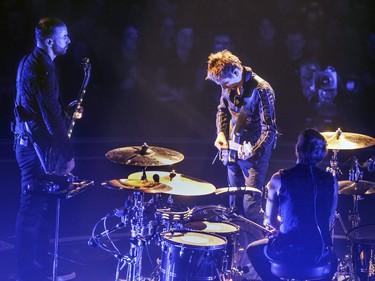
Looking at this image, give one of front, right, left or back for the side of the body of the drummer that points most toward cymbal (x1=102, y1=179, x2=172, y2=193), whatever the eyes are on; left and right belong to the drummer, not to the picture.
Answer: left

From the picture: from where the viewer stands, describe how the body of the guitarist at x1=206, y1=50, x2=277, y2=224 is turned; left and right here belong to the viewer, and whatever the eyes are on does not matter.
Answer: facing the viewer and to the left of the viewer

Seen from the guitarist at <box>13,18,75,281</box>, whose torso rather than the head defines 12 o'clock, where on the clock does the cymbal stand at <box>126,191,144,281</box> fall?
The cymbal stand is roughly at 1 o'clock from the guitarist.

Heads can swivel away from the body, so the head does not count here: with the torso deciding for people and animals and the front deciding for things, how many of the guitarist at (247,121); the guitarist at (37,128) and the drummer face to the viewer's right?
1

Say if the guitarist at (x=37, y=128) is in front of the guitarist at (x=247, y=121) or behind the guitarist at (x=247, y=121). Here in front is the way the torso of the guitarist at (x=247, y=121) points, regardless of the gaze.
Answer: in front

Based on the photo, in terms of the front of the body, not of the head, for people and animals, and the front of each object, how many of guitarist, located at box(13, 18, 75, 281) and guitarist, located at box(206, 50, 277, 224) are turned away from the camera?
0

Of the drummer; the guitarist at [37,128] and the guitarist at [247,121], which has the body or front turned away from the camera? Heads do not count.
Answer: the drummer

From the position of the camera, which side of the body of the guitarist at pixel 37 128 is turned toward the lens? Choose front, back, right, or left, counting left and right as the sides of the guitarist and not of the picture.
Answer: right

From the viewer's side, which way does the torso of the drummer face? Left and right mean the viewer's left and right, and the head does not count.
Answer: facing away from the viewer

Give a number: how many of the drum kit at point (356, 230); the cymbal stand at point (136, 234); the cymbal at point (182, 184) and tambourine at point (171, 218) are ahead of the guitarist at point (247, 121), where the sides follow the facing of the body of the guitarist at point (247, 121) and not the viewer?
3

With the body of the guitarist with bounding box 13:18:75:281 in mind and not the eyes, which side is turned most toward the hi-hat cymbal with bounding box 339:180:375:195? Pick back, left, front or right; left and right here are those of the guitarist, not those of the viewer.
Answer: front

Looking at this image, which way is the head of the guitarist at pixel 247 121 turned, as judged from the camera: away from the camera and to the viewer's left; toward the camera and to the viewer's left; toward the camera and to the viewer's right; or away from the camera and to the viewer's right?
toward the camera and to the viewer's left

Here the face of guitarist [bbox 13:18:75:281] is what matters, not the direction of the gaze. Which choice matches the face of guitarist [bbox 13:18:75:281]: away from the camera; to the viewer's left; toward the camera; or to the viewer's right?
to the viewer's right

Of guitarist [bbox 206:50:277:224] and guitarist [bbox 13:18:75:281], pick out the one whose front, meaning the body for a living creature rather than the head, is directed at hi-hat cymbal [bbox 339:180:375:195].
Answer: guitarist [bbox 13:18:75:281]

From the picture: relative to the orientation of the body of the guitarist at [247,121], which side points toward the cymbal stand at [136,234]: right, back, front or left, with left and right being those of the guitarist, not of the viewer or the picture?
front

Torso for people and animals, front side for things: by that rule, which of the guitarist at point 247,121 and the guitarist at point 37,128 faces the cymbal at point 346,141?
the guitarist at point 37,128

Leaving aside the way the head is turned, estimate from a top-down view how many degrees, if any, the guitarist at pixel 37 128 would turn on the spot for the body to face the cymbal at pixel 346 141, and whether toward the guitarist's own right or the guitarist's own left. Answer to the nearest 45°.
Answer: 0° — they already face it
